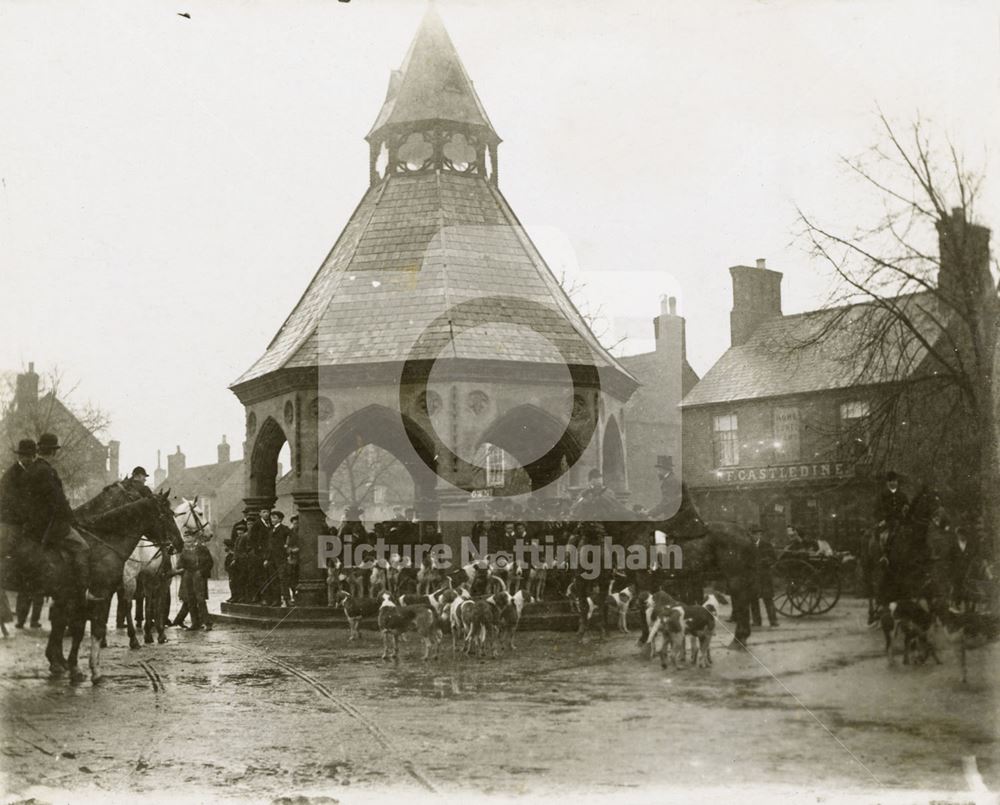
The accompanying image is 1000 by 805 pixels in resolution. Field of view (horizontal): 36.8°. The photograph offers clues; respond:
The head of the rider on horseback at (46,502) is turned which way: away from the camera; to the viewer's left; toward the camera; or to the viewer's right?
to the viewer's right

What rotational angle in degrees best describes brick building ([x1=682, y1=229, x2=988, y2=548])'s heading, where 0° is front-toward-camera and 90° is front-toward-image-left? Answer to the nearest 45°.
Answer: approximately 45°

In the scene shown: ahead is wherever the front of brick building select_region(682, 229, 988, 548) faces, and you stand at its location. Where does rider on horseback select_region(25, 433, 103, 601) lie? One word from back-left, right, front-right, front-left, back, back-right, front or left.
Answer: front-right

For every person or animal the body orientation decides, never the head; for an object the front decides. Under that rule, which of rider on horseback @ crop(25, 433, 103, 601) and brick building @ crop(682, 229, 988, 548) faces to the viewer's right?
the rider on horseback

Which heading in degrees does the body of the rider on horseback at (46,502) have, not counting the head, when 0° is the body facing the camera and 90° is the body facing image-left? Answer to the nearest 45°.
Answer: approximately 270°

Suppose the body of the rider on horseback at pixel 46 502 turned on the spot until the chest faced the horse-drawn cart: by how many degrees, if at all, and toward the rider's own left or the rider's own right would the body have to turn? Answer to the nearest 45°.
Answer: approximately 45° to the rider's own right

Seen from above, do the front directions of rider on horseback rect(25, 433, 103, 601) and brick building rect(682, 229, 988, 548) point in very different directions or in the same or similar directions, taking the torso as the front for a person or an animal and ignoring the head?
very different directions

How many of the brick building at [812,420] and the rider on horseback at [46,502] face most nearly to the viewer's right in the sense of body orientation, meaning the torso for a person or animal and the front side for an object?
1

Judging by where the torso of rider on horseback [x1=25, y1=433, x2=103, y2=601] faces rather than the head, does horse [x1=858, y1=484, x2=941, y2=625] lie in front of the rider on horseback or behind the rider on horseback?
in front
